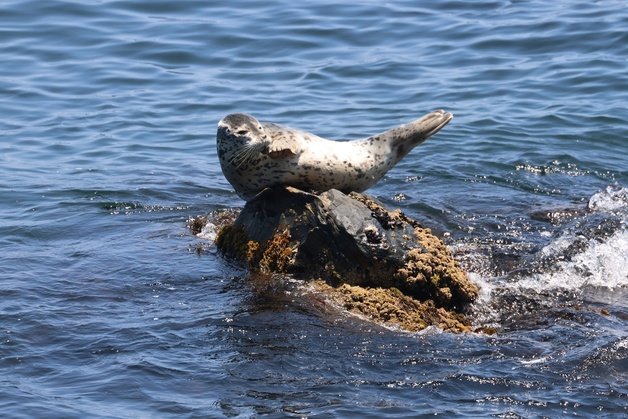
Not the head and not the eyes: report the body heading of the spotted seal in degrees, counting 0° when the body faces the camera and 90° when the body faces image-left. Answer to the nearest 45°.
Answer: approximately 90°
